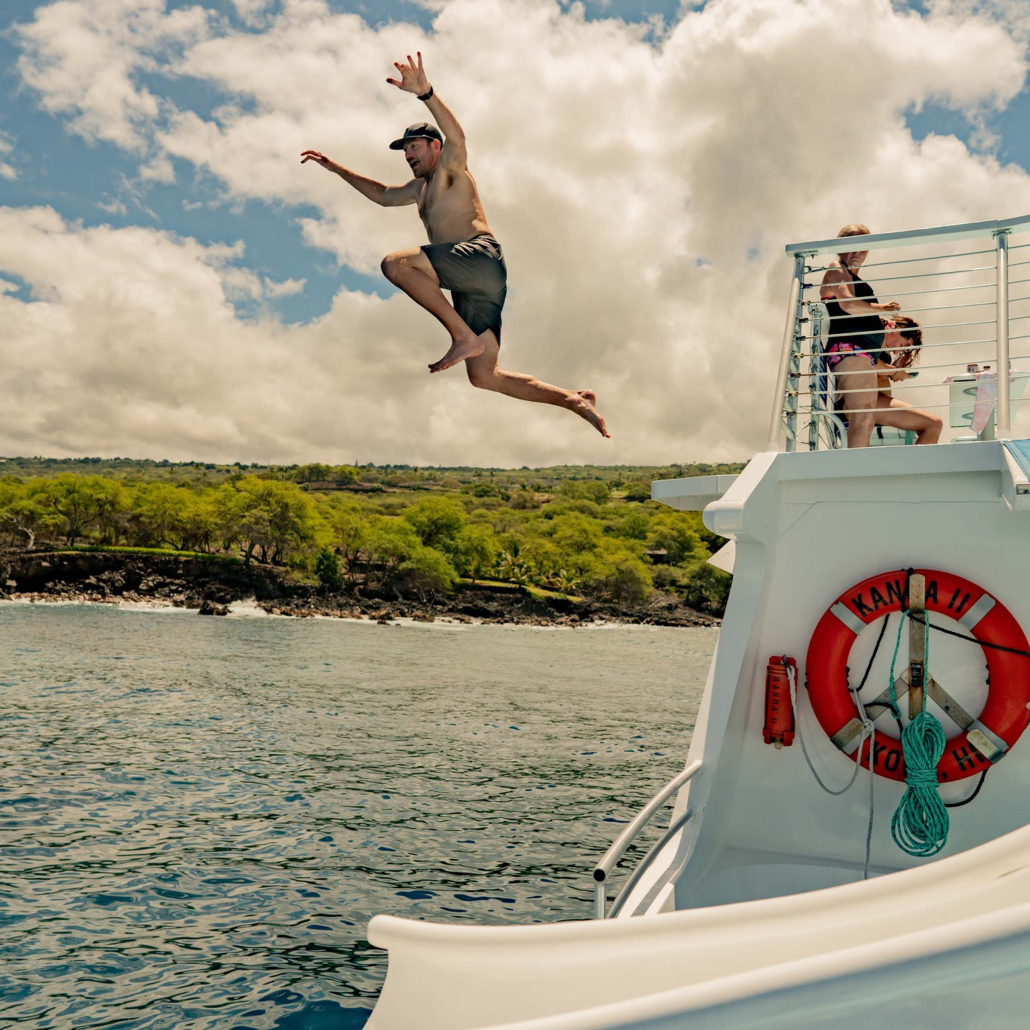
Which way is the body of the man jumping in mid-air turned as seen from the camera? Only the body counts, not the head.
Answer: to the viewer's left
